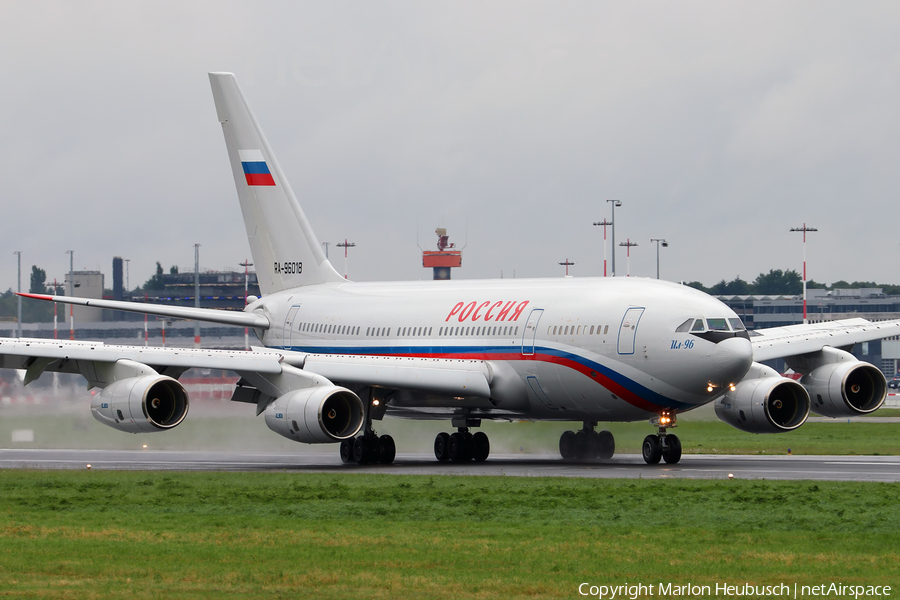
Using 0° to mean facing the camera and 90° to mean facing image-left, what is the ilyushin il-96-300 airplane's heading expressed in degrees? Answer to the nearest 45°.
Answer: approximately 315°
